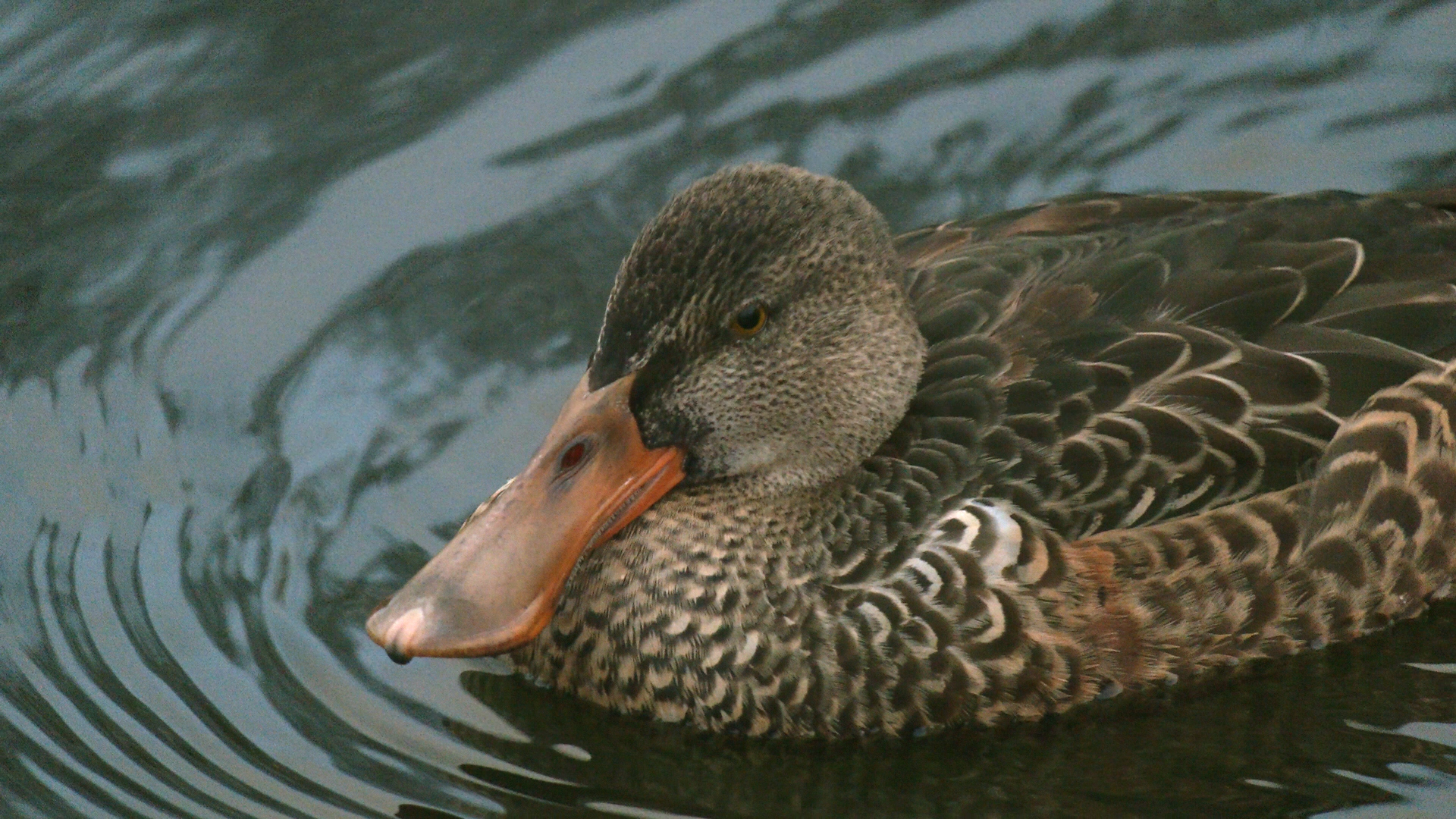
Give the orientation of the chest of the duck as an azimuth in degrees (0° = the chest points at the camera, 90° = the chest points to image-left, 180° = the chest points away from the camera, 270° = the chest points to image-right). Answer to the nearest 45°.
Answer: approximately 45°
